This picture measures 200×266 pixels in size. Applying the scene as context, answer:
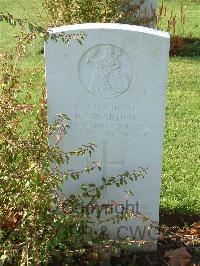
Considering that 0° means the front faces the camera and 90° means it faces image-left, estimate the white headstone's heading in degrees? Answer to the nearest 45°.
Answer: approximately 0°
